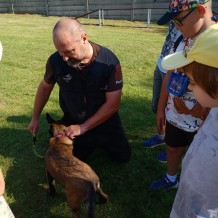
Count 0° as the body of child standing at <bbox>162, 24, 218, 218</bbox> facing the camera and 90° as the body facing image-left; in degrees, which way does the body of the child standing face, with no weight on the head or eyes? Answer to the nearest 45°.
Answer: approximately 90°

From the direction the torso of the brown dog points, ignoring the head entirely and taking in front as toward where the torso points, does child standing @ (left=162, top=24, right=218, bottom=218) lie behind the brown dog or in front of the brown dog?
behind

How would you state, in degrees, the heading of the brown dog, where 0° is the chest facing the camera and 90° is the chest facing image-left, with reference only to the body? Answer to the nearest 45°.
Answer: approximately 135°

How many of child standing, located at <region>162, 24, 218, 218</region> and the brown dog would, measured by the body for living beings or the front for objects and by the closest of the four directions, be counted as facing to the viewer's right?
0

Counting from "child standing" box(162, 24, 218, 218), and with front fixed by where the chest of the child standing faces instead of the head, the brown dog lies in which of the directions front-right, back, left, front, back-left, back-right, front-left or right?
front-right

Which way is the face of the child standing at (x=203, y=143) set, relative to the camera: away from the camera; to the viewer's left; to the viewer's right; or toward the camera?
to the viewer's left
